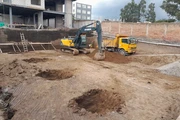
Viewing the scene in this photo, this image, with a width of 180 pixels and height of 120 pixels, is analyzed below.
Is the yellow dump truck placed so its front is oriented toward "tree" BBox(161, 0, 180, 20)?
no

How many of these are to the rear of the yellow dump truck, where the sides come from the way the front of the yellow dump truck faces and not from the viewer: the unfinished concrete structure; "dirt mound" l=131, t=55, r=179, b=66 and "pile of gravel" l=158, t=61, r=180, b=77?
1

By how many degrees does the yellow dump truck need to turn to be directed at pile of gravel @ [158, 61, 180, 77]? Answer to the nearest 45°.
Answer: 0° — it already faces it

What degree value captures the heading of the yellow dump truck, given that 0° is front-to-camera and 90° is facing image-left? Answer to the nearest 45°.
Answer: approximately 315°

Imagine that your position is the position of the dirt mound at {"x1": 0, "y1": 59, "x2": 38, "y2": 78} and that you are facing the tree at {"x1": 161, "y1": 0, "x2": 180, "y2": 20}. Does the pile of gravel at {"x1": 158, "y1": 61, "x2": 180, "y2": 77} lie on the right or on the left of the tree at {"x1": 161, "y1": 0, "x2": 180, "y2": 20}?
right

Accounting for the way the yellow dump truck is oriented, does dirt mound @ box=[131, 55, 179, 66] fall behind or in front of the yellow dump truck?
in front

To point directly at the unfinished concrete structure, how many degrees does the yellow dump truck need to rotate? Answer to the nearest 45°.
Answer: approximately 180°

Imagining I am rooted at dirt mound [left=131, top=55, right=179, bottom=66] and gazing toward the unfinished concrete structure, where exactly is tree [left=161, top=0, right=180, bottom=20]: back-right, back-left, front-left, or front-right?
front-right

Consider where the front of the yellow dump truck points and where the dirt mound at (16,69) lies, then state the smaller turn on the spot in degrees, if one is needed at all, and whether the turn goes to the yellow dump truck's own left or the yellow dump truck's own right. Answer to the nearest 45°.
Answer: approximately 90° to the yellow dump truck's own right

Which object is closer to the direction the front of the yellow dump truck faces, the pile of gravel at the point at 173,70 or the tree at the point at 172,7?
the pile of gravel
